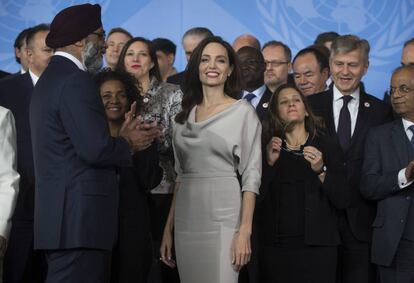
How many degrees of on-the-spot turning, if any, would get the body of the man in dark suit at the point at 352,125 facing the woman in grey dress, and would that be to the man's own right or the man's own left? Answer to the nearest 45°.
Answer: approximately 45° to the man's own right

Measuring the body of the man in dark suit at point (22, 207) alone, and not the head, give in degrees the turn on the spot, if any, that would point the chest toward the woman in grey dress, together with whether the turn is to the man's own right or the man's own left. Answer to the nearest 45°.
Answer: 0° — they already face them

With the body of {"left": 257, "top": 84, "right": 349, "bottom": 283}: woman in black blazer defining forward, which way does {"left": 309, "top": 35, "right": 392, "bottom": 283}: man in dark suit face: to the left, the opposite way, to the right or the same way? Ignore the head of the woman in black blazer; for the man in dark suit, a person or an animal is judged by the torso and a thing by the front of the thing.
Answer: the same way

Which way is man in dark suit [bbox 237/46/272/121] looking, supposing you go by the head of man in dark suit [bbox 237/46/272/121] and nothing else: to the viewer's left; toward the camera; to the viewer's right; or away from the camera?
toward the camera

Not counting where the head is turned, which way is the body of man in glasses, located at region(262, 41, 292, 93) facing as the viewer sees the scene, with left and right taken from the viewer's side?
facing the viewer and to the left of the viewer

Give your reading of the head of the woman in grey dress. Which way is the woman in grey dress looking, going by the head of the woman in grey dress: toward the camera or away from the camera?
toward the camera

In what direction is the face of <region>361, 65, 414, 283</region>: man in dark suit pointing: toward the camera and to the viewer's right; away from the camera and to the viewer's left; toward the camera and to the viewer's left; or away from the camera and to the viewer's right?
toward the camera and to the viewer's left

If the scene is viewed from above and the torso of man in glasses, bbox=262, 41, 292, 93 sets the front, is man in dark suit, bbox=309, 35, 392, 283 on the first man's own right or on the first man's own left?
on the first man's own left

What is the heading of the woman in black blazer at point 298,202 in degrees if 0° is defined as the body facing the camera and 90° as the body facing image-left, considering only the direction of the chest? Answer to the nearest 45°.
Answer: approximately 0°

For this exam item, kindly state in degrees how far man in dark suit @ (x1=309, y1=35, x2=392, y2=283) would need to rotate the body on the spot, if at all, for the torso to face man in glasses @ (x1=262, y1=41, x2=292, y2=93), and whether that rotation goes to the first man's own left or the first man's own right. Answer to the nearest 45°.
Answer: approximately 135° to the first man's own right

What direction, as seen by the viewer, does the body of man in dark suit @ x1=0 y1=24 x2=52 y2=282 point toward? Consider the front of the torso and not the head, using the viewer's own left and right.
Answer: facing the viewer and to the right of the viewer

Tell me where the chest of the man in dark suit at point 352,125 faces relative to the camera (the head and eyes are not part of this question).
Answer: toward the camera

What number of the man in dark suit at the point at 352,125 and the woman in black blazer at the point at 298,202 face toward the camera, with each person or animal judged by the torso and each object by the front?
2
